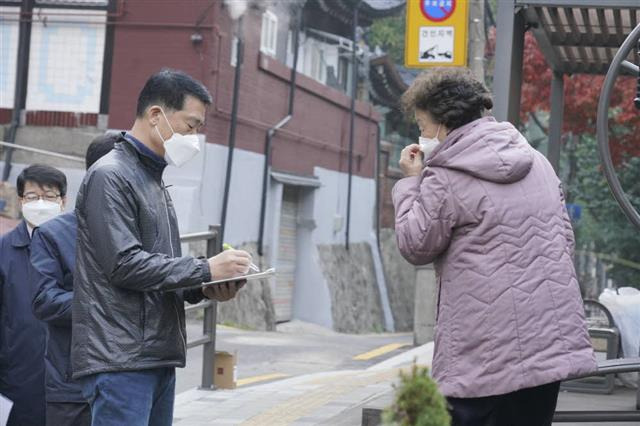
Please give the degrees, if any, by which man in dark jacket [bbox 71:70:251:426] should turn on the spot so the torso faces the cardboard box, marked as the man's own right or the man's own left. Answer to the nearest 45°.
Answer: approximately 90° to the man's own left

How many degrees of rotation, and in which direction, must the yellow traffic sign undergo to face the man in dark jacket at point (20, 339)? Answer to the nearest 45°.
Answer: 0° — it already faces them

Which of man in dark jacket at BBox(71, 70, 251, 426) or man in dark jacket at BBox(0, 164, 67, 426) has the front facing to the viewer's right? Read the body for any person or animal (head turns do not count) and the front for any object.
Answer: man in dark jacket at BBox(71, 70, 251, 426)

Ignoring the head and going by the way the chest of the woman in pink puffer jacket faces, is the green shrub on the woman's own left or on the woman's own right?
on the woman's own left

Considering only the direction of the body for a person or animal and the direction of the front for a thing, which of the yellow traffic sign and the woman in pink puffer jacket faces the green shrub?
the yellow traffic sign

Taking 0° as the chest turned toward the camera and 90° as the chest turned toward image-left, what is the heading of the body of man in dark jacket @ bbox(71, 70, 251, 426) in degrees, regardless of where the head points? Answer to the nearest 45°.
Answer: approximately 270°

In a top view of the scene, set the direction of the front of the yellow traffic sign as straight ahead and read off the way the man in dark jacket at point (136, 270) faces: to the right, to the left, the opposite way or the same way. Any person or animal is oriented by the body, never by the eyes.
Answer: to the left

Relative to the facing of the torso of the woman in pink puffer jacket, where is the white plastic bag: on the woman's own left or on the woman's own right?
on the woman's own right

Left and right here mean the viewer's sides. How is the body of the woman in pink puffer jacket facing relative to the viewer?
facing away from the viewer and to the left of the viewer

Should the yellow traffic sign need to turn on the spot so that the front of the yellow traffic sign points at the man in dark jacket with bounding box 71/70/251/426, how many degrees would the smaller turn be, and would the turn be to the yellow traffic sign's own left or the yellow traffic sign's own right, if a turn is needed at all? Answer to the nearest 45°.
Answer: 0° — it already faces them
